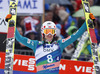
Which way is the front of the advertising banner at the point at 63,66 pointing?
toward the camera
